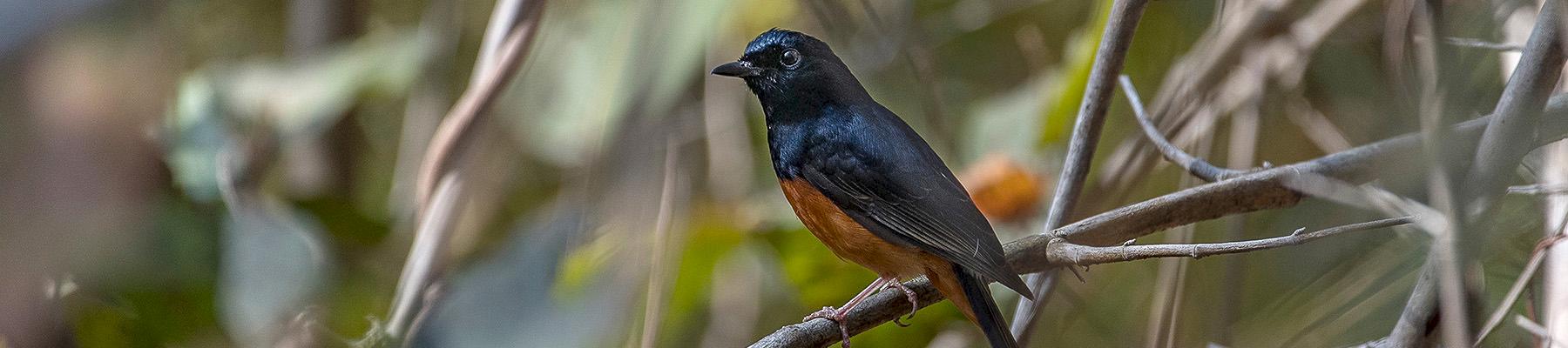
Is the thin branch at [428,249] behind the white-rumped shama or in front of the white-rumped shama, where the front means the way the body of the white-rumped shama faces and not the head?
in front

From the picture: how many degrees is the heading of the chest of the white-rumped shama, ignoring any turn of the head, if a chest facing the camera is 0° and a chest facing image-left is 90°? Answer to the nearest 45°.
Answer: approximately 90°

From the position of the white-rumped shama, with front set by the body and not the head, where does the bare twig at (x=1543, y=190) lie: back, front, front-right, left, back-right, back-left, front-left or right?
back

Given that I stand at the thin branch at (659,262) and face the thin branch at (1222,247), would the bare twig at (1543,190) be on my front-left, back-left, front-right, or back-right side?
front-left
